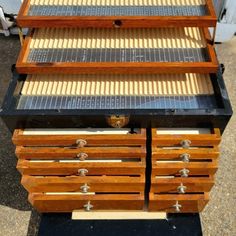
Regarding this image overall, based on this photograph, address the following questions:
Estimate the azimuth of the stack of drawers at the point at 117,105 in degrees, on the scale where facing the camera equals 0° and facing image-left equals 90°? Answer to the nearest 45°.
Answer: approximately 0°
